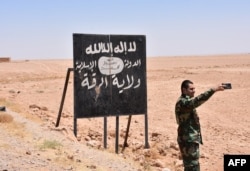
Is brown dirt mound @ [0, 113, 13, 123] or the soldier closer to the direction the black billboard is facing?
the soldier

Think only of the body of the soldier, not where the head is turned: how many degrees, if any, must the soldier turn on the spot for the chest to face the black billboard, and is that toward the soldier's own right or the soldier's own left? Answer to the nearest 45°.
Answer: approximately 135° to the soldier's own left

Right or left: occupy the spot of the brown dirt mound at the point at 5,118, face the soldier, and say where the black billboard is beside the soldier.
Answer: left

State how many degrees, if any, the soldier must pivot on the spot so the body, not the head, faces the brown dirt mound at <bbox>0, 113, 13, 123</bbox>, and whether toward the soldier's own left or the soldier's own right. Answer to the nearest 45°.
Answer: approximately 135° to the soldier's own left

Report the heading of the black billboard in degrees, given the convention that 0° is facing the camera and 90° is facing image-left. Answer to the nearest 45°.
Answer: approximately 0°

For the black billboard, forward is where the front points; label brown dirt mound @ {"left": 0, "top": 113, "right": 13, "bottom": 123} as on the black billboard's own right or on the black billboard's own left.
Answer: on the black billboard's own right

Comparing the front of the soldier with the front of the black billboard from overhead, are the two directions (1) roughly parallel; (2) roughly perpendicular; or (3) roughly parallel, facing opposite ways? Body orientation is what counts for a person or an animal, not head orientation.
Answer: roughly perpendicular

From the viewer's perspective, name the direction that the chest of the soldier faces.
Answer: to the viewer's right
